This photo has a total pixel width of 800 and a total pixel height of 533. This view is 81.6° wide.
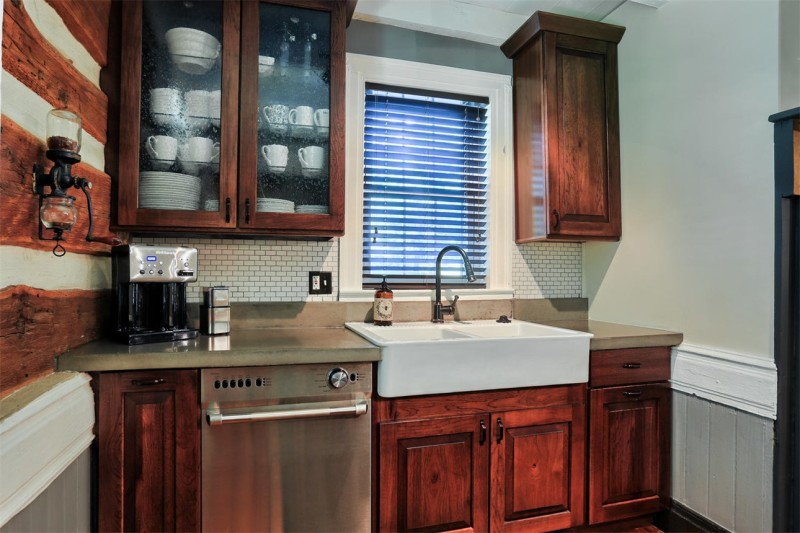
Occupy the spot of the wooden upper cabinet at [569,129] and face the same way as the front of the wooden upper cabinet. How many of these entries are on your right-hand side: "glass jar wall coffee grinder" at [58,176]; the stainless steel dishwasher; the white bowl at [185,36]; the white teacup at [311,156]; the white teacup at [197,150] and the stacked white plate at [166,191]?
6

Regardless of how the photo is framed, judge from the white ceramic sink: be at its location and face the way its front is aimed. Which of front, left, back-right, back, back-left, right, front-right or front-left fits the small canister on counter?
right

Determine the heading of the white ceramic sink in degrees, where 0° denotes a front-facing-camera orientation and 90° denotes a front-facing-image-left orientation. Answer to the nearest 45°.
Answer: approximately 0°

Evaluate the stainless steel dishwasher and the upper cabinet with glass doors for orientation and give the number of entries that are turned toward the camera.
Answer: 2

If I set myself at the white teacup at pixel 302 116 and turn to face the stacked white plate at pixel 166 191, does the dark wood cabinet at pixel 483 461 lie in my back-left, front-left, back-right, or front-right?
back-left

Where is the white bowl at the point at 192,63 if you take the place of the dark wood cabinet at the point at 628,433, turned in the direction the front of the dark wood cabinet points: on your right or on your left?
on your right

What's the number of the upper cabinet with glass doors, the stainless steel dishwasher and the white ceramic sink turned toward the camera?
3

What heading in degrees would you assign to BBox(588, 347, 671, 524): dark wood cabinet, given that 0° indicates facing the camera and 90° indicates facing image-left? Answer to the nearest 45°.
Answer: approximately 315°
